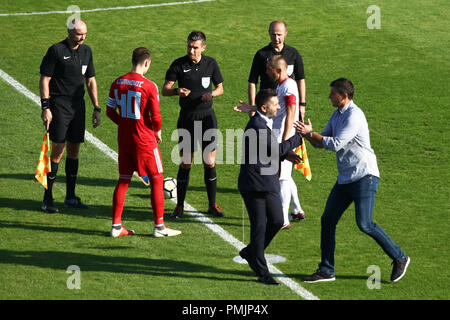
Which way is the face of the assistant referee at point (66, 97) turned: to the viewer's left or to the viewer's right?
to the viewer's right

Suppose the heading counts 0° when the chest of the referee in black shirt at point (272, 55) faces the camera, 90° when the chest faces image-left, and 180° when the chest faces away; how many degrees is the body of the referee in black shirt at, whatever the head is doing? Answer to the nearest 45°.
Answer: approximately 0°

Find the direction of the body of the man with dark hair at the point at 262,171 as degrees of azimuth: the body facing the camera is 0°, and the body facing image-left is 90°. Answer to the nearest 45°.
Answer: approximately 270°

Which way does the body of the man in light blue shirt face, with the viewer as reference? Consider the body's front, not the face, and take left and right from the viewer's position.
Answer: facing to the left of the viewer

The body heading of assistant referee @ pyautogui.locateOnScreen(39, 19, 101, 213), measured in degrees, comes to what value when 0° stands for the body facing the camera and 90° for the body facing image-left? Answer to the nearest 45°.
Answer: approximately 315°

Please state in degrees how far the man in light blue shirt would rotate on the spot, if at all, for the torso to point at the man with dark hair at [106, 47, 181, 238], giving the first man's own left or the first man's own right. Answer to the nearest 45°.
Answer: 0° — they already face them

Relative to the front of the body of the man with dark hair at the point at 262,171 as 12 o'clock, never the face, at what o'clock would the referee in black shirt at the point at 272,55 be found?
The referee in black shirt is roughly at 9 o'clock from the man with dark hair.

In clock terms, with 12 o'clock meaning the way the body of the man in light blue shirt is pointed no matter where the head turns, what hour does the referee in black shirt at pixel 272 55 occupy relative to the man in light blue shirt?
The referee in black shirt is roughly at 2 o'clock from the man in light blue shirt.

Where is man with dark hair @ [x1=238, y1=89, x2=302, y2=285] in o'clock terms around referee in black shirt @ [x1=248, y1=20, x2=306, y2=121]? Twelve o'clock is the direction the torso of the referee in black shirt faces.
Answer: The man with dark hair is roughly at 12 o'clock from the referee in black shirt.

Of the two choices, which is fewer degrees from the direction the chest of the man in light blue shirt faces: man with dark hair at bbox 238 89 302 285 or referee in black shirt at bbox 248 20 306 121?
the man with dark hair
